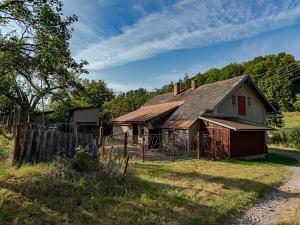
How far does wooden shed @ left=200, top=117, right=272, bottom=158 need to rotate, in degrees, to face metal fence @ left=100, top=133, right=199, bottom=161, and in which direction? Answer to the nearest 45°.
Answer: approximately 45° to its right

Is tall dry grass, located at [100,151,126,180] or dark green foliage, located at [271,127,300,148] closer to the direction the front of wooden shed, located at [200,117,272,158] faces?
the tall dry grass

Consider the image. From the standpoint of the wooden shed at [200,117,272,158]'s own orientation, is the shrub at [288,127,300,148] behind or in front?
behind

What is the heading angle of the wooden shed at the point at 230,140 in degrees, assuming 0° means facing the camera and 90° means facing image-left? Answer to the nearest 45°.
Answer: approximately 45°

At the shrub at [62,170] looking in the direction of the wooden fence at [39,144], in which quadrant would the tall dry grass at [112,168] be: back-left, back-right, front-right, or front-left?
back-right

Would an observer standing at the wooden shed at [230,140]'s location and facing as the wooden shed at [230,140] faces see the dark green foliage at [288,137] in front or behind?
behind
